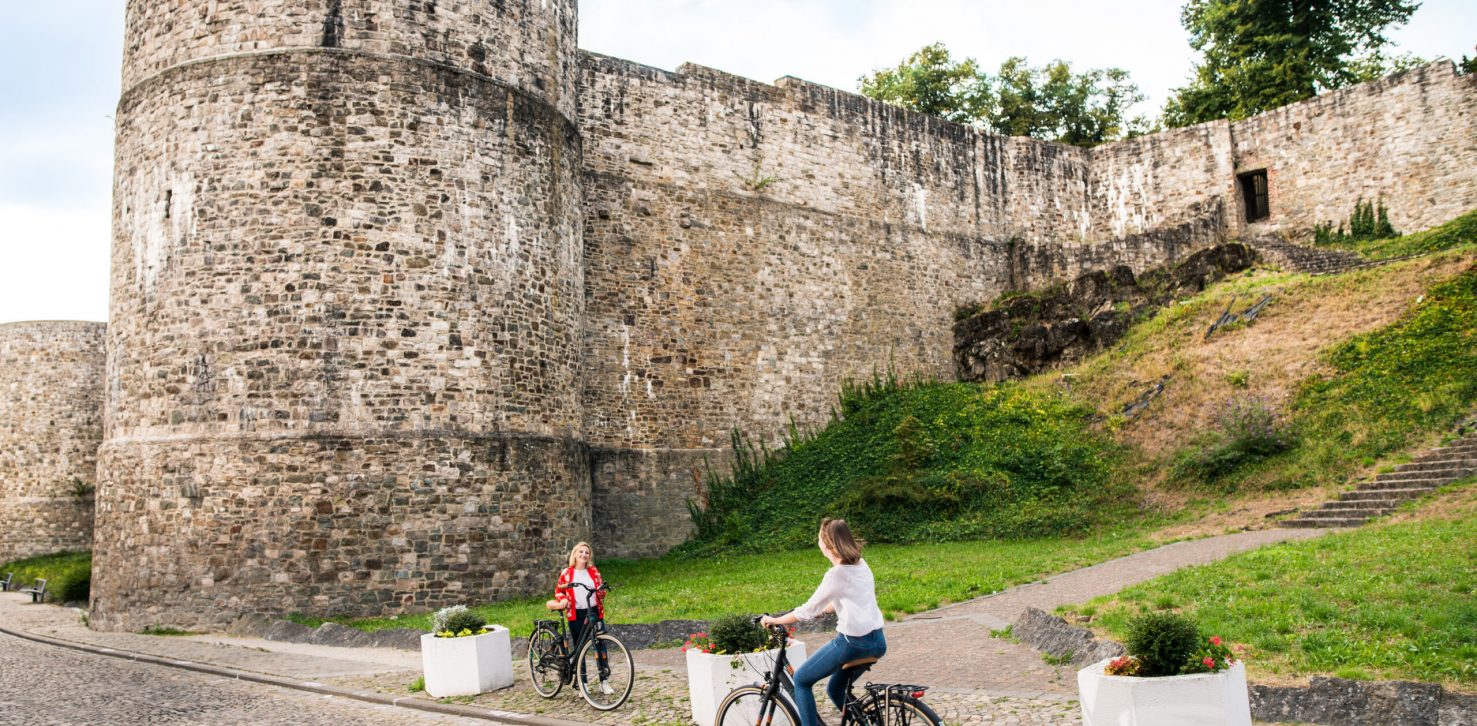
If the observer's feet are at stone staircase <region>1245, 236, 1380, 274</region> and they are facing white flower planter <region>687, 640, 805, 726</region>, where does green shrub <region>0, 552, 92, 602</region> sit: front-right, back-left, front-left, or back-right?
front-right

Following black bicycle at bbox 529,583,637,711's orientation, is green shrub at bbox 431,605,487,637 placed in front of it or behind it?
behind

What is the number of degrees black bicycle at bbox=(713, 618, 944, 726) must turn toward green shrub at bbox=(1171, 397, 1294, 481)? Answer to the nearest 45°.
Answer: approximately 135° to its right

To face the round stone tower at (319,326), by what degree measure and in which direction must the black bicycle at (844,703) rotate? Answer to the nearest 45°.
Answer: approximately 45° to its right

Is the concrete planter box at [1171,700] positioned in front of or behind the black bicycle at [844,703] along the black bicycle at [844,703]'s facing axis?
behind

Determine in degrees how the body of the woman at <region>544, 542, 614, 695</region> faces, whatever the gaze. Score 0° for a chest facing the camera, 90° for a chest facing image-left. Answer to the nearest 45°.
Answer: approximately 315°

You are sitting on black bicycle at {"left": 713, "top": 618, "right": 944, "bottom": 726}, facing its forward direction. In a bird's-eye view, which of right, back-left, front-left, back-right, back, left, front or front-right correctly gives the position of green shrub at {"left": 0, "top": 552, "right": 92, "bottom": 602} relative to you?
front-right

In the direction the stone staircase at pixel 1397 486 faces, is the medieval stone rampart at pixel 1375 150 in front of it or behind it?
behind

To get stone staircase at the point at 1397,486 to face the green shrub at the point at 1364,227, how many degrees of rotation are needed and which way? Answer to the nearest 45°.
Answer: approximately 135° to its right

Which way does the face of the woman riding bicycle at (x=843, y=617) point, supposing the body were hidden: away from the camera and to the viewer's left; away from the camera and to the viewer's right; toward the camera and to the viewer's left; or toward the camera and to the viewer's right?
away from the camera and to the viewer's left

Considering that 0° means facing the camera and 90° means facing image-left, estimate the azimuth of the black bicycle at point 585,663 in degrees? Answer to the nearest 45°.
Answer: approximately 315°

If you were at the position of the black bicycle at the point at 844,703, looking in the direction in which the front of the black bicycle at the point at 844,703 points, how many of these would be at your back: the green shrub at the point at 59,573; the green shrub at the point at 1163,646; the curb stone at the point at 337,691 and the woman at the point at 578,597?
1

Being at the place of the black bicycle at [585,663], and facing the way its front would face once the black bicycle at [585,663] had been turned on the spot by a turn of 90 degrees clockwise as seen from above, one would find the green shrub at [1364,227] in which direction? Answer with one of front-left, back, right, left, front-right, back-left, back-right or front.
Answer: back

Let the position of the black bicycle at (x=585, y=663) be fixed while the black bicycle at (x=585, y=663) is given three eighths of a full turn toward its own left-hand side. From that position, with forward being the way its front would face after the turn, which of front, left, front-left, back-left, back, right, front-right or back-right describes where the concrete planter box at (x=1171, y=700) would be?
back-right

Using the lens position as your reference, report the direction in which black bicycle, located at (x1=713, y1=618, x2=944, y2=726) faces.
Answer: facing to the left of the viewer
